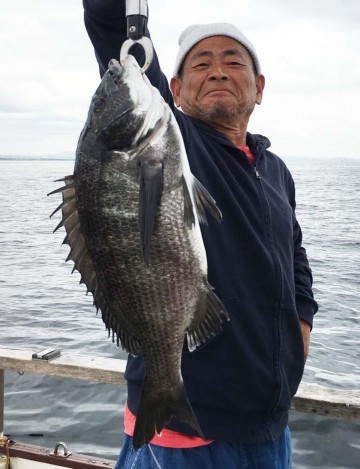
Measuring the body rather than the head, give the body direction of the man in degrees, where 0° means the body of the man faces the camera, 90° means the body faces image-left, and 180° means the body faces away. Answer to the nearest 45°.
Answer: approximately 315°
